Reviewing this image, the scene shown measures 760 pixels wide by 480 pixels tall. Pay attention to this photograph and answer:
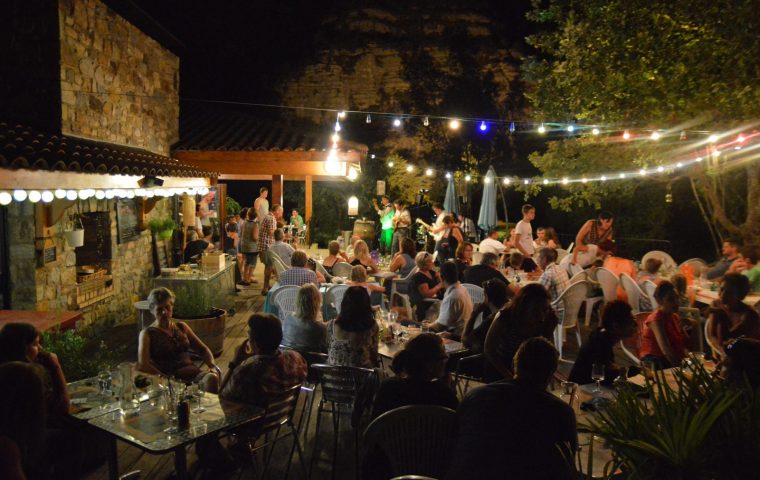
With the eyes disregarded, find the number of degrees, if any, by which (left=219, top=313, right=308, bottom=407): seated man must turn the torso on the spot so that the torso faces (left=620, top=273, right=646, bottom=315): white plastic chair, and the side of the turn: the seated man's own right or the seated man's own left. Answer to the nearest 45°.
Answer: approximately 90° to the seated man's own right

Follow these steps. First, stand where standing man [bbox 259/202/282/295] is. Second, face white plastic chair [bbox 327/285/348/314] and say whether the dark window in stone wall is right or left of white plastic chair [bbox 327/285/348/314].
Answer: right

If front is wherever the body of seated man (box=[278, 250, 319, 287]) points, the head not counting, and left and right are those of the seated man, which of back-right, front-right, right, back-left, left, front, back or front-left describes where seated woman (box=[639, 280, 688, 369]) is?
back-right

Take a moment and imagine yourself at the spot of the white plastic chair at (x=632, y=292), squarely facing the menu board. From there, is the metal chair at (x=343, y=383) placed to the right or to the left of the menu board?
left

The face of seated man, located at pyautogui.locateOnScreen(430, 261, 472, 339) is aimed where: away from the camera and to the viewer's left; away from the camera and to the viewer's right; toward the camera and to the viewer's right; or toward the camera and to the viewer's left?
away from the camera and to the viewer's left

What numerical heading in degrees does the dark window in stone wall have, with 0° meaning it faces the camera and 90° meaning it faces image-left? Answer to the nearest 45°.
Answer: approximately 315°

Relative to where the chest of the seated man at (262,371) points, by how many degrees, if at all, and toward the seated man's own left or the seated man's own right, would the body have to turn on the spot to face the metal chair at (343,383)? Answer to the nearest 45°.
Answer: approximately 135° to the seated man's own right

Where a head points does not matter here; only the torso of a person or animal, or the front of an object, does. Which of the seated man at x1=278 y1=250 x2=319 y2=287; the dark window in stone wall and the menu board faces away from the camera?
the seated man

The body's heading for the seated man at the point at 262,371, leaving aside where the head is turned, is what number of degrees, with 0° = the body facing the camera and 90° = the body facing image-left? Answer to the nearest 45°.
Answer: approximately 135°

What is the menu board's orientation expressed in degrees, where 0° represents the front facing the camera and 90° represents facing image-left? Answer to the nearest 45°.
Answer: approximately 315°

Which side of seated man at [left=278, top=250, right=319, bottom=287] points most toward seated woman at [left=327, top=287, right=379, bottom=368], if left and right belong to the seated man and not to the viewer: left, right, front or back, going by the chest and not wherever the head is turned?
back

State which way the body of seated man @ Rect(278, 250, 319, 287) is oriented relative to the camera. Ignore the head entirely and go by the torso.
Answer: away from the camera

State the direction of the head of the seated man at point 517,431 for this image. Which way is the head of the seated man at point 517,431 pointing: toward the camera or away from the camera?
away from the camera

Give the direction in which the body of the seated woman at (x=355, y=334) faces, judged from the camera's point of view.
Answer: away from the camera

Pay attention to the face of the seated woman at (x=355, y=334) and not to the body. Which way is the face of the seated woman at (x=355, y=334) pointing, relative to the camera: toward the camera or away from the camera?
away from the camera
